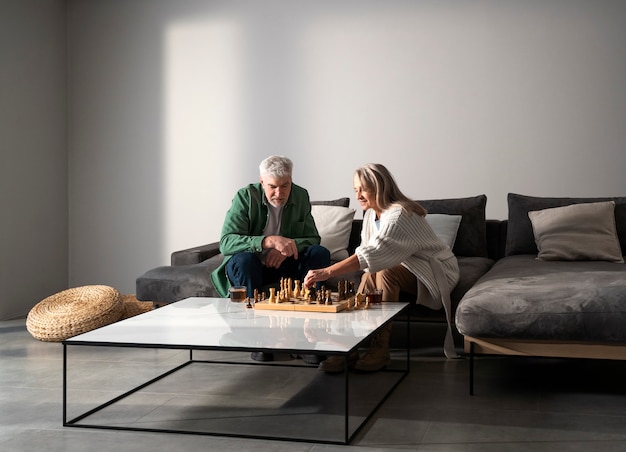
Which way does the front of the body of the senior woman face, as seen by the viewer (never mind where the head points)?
to the viewer's left

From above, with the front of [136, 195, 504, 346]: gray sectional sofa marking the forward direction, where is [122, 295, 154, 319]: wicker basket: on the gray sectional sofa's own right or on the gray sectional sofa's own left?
on the gray sectional sofa's own right

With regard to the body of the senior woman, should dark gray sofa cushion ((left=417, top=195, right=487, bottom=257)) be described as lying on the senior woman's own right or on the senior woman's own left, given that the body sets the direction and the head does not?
on the senior woman's own right

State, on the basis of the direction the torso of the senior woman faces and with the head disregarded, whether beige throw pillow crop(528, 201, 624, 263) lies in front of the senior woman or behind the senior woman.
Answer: behind

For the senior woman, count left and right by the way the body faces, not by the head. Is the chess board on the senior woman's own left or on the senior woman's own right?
on the senior woman's own left

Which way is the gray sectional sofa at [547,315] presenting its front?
toward the camera

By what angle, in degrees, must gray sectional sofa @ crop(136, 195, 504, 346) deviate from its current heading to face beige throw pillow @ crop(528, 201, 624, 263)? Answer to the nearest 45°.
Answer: approximately 90° to its left

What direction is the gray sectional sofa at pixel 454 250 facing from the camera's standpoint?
toward the camera

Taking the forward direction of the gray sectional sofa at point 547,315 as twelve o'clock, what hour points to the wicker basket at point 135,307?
The wicker basket is roughly at 4 o'clock from the gray sectional sofa.

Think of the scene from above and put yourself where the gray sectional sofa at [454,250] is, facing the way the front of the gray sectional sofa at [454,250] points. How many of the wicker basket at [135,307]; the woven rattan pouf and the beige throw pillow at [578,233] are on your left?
1

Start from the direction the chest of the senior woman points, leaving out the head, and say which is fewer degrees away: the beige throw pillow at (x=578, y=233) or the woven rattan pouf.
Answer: the woven rattan pouf
